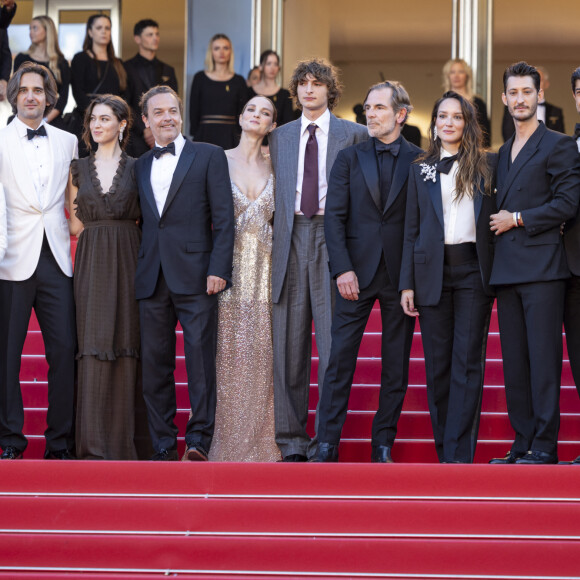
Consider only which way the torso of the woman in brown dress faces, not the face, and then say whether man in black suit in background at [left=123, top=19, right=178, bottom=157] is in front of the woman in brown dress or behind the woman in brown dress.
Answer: behind

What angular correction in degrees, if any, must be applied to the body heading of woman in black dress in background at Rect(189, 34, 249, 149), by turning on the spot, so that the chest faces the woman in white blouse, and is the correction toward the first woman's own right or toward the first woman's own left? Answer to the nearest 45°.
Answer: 0° — they already face them

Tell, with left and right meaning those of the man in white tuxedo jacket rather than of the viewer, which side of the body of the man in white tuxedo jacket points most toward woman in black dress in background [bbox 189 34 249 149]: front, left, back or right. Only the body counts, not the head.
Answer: back

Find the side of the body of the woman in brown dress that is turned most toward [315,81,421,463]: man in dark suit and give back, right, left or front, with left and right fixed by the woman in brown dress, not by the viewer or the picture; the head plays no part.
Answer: left

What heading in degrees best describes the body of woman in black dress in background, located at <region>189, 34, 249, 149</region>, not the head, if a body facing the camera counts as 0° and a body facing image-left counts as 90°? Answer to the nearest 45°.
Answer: approximately 0°

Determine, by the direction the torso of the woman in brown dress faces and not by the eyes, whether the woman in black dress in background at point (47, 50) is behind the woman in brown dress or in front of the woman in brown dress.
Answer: behind
